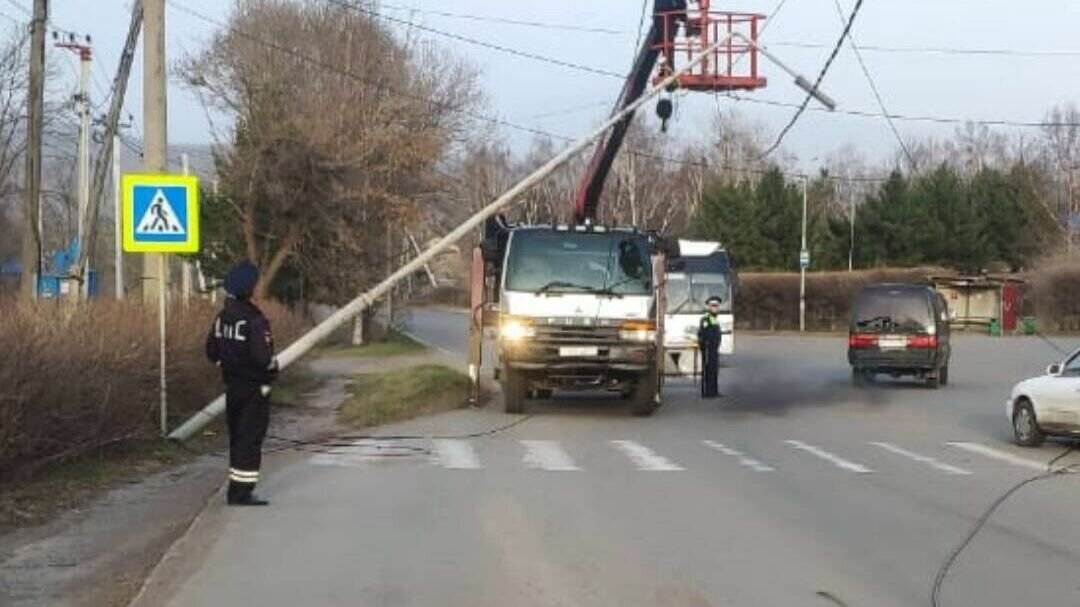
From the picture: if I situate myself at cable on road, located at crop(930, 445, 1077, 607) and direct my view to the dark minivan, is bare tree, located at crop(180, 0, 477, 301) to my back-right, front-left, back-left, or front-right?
front-left

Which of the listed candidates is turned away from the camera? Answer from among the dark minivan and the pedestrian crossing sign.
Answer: the dark minivan

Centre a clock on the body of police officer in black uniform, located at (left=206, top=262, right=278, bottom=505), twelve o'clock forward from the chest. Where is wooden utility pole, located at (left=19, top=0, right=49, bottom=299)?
The wooden utility pole is roughly at 10 o'clock from the police officer in black uniform.

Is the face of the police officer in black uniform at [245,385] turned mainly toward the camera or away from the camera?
away from the camera

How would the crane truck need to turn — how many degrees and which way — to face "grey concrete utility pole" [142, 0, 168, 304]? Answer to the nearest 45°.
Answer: approximately 45° to its right

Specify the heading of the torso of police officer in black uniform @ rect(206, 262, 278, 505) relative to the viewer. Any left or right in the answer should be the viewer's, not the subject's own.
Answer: facing away from the viewer and to the right of the viewer

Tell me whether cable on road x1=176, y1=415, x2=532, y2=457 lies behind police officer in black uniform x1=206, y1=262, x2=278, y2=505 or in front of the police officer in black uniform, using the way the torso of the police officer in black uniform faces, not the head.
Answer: in front

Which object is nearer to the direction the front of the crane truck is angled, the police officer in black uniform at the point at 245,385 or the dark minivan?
the police officer in black uniform

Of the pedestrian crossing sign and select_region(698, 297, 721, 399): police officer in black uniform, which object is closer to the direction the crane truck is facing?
the pedestrian crossing sign

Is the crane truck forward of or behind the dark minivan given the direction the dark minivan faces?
behind

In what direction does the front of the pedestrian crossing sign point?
toward the camera

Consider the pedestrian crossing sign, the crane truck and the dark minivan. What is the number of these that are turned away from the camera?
1

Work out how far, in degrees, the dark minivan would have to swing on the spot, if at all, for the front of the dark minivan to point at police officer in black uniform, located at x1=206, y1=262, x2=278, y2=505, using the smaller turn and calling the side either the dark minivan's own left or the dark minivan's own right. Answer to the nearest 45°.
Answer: approximately 180°

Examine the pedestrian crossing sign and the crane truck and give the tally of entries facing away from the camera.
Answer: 0

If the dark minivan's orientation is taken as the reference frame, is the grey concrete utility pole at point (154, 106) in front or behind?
behind

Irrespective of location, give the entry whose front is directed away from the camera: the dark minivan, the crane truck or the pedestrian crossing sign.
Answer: the dark minivan

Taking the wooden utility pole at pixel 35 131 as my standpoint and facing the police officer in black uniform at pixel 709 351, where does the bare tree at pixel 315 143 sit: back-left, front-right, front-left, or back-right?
front-left

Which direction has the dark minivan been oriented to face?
away from the camera

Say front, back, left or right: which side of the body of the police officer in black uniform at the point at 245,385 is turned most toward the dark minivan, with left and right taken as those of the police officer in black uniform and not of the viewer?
front
